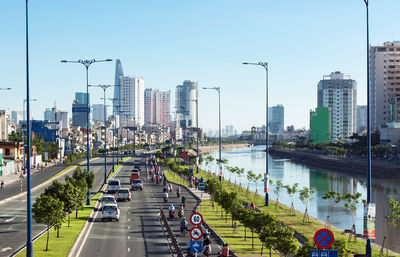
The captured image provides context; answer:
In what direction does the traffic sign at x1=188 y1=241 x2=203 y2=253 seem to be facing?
toward the camera

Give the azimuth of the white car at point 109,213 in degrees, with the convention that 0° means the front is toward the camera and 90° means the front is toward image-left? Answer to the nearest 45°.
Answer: approximately 180°

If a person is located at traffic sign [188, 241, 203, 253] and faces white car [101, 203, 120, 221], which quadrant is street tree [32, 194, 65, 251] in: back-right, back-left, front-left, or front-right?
front-left

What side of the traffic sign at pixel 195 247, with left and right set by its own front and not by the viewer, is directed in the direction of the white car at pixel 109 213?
back

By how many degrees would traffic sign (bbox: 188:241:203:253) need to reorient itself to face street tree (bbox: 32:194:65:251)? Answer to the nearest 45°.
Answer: approximately 135° to its right

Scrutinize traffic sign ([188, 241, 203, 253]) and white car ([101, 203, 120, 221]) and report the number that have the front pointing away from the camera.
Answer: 1

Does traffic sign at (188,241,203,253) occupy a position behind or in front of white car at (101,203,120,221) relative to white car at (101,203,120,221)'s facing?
behind

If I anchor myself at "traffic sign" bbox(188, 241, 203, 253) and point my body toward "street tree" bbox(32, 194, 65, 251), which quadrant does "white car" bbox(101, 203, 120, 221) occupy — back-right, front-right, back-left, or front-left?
front-right

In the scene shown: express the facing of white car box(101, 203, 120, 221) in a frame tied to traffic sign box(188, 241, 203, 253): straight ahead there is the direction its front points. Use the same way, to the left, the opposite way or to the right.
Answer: the opposite way
